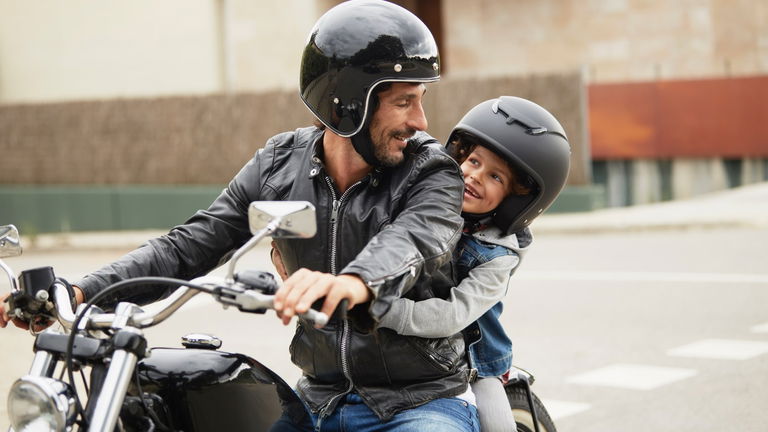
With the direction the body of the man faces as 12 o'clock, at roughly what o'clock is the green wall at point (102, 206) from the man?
The green wall is roughly at 4 o'clock from the man.

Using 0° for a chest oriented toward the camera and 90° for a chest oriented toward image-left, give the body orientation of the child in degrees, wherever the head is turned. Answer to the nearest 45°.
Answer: approximately 45°

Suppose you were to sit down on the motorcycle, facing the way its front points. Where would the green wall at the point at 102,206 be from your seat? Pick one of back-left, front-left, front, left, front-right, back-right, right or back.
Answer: back-right

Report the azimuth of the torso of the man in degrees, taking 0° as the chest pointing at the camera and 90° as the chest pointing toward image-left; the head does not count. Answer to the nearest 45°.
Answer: approximately 45°

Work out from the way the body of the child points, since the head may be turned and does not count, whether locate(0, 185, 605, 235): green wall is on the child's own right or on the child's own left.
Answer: on the child's own right

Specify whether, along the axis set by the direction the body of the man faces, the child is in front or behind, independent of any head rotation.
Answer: behind
